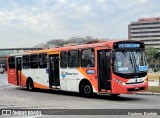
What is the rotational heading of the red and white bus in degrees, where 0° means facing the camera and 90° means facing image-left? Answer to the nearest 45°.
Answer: approximately 315°
